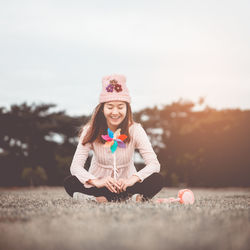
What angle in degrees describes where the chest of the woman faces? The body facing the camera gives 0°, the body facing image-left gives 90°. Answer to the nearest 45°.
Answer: approximately 0°
